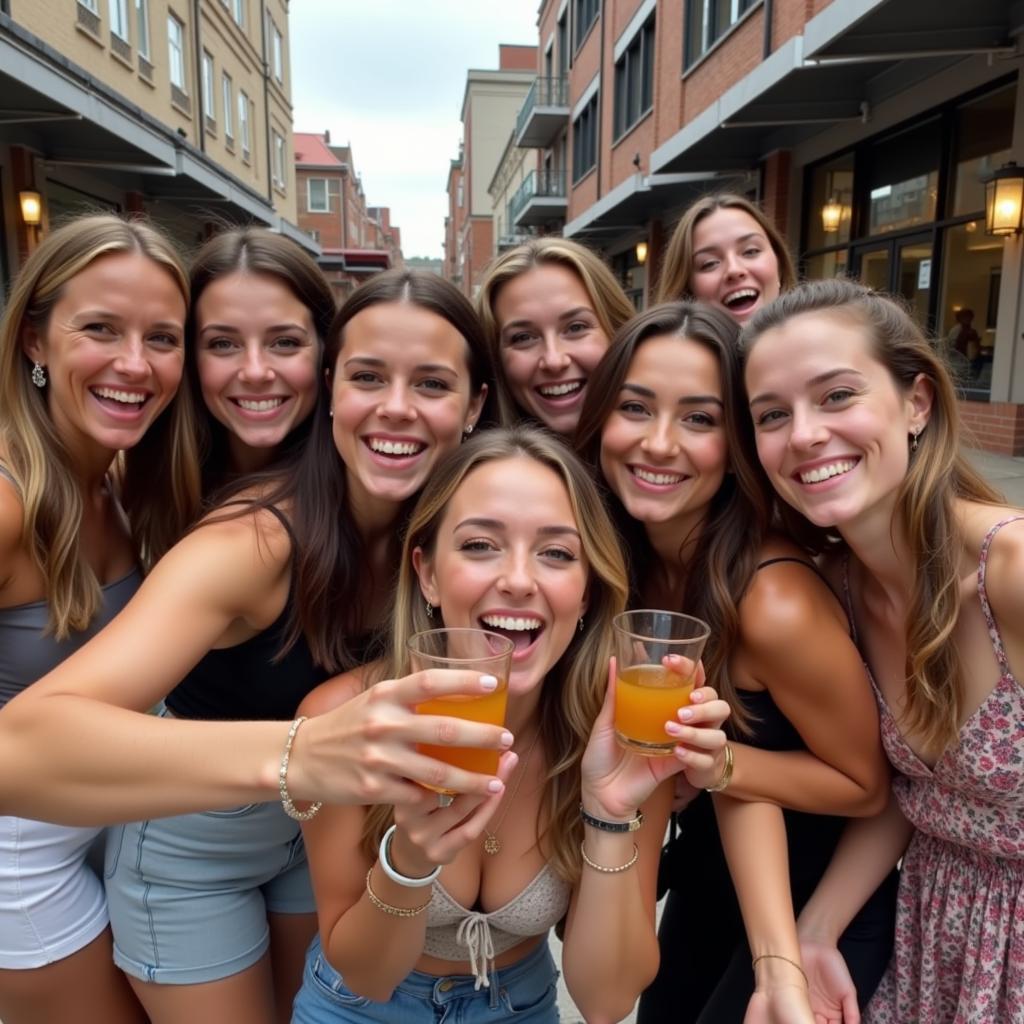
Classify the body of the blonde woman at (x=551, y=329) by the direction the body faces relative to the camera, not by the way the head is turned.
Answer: toward the camera

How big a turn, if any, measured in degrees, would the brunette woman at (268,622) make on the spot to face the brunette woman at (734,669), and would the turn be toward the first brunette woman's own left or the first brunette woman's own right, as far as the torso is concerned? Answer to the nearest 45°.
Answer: approximately 45° to the first brunette woman's own left

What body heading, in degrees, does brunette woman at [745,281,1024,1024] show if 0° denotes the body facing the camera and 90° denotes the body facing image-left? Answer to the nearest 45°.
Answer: approximately 45°

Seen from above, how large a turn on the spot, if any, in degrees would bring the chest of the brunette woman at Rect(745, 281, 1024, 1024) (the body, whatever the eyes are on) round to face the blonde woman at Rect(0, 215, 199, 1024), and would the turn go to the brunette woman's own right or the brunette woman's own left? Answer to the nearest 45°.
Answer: approximately 45° to the brunette woman's own right

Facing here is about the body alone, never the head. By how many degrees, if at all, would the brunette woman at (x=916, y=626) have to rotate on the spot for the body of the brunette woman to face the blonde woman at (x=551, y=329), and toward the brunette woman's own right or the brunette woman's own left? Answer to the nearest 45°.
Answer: approximately 90° to the brunette woman's own right

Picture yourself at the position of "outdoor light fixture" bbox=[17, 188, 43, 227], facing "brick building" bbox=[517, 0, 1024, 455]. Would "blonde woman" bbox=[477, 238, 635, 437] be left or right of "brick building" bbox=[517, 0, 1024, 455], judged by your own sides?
right

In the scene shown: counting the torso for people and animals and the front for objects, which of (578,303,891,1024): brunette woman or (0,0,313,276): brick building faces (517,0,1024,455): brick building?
(0,0,313,276): brick building

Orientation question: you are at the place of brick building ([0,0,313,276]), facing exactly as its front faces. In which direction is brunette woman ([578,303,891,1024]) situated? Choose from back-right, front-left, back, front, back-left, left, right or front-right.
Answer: front-right

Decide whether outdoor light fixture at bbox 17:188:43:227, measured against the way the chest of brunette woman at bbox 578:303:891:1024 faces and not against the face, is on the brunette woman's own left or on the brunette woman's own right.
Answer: on the brunette woman's own right

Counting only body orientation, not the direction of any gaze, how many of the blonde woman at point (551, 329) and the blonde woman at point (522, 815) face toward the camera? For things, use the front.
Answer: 2

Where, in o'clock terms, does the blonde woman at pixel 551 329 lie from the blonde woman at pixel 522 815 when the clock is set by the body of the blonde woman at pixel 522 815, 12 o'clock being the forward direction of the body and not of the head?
the blonde woman at pixel 551 329 is roughly at 6 o'clock from the blonde woman at pixel 522 815.

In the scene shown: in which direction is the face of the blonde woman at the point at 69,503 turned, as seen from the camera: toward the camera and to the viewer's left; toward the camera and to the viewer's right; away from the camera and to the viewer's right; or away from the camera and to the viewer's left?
toward the camera and to the viewer's right

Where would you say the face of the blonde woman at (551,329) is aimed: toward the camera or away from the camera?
toward the camera

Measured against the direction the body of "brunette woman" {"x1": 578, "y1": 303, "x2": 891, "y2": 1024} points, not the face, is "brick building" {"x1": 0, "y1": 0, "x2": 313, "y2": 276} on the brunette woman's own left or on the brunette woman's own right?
on the brunette woman's own right
